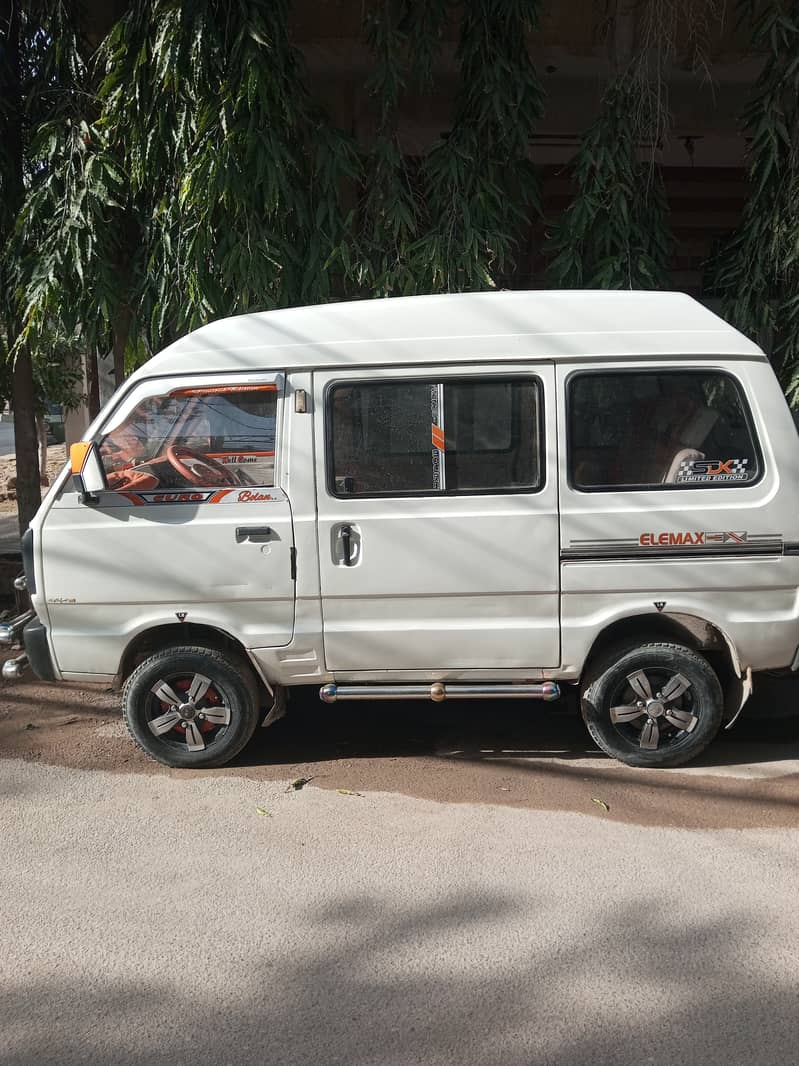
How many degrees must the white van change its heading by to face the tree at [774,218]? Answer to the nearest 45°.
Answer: approximately 135° to its right

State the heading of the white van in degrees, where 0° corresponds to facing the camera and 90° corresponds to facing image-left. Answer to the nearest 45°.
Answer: approximately 90°
